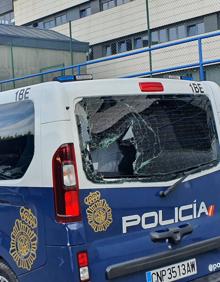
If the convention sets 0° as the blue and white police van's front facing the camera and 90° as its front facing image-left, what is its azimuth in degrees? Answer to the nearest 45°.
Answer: approximately 135°
